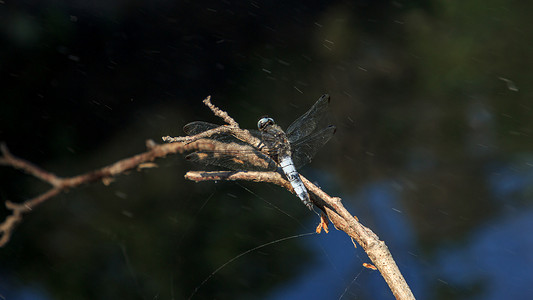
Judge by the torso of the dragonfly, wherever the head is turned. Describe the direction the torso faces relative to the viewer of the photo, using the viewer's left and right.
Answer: facing away from the viewer and to the left of the viewer
